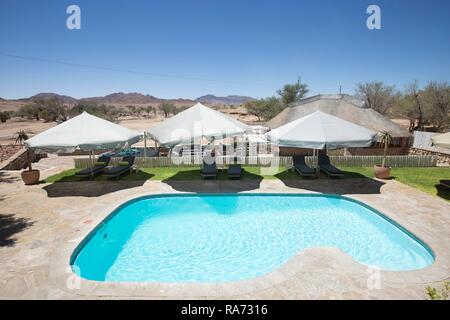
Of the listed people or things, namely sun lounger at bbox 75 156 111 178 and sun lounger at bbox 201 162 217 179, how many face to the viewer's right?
0

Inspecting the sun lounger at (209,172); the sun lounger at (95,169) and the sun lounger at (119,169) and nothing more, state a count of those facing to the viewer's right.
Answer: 0

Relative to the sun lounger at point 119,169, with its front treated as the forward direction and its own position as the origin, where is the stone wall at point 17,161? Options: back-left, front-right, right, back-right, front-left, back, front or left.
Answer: right

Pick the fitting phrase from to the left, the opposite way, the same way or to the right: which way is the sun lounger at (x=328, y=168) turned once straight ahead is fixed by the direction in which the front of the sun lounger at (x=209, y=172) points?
the same way

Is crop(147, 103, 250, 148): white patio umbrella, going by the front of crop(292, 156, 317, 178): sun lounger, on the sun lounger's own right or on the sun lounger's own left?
on the sun lounger's own right

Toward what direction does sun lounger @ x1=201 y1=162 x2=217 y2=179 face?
toward the camera

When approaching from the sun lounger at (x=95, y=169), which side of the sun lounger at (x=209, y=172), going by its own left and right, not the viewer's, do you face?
right

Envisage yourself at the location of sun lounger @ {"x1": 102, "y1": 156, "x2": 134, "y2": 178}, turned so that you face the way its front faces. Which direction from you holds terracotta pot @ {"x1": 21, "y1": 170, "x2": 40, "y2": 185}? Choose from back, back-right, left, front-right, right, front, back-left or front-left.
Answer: front-right

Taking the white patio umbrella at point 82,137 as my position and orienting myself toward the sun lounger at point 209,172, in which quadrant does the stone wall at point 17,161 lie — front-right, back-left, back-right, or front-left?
back-left

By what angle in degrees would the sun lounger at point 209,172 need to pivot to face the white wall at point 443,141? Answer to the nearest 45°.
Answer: approximately 90° to its left

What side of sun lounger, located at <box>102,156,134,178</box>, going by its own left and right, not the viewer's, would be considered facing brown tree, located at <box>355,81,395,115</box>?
back

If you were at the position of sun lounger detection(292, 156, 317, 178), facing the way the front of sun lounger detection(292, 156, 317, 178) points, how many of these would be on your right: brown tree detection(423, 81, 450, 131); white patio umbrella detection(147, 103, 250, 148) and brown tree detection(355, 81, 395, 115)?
1

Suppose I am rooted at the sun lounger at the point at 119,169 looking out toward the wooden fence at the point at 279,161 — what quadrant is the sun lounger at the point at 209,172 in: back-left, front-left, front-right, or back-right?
front-right

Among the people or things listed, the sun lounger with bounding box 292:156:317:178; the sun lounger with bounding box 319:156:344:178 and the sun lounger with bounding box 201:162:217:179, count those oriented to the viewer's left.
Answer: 0

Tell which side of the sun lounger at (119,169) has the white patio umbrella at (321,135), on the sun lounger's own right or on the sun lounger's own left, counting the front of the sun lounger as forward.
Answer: on the sun lounger's own left

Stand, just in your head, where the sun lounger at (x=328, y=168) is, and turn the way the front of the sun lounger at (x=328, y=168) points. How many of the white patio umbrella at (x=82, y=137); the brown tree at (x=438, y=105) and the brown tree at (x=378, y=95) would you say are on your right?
1

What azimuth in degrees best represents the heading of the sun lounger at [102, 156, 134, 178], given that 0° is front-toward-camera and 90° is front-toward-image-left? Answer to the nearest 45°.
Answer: approximately 45°

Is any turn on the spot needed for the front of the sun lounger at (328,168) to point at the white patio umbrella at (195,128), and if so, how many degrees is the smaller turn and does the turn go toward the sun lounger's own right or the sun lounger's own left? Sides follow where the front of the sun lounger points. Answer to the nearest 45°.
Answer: approximately 90° to the sun lounger's own right
